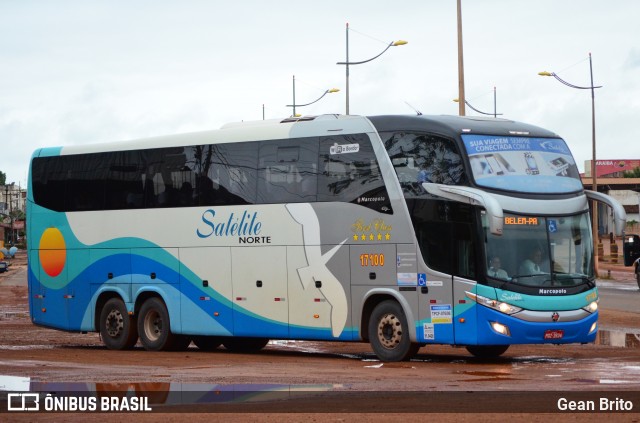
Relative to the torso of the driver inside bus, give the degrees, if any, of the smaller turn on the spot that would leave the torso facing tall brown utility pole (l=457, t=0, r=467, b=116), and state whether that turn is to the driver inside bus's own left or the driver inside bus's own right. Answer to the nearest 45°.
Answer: approximately 135° to the driver inside bus's own left

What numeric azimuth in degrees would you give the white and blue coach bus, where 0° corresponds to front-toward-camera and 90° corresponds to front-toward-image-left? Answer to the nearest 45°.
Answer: approximately 315°

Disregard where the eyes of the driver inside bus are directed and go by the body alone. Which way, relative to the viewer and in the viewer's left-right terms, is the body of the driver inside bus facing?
facing the viewer and to the right of the viewer

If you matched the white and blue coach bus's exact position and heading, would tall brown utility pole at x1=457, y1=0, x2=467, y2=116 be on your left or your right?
on your left
